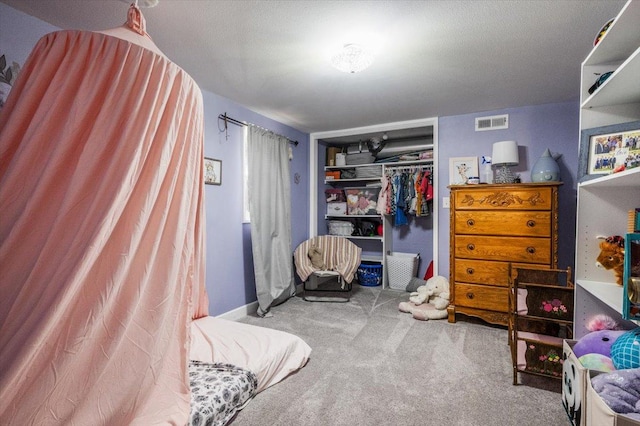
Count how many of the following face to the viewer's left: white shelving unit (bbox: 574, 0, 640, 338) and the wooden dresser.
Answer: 1

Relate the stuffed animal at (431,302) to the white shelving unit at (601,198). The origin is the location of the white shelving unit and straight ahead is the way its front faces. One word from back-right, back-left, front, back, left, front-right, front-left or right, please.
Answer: front-right

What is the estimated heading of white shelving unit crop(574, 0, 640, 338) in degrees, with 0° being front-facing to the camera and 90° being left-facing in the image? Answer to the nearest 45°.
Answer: approximately 90°

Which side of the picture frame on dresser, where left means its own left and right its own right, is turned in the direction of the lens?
front

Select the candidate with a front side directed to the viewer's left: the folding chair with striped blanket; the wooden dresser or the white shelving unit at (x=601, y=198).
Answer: the white shelving unit

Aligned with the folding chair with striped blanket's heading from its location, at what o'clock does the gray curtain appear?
The gray curtain is roughly at 2 o'clock from the folding chair with striped blanket.

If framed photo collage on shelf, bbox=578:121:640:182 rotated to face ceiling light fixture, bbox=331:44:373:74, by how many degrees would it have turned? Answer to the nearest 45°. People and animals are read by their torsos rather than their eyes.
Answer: approximately 45° to its right

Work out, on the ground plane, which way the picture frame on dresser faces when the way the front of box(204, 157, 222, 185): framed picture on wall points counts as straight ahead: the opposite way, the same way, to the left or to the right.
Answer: to the right

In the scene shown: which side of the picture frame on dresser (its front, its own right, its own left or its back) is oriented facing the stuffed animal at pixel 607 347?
front

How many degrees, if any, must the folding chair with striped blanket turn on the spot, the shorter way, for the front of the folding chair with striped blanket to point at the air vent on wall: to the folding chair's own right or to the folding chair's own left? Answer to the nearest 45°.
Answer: approximately 90° to the folding chair's own left

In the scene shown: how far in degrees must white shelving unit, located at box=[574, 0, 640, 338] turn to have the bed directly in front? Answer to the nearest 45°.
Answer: approximately 45° to its left

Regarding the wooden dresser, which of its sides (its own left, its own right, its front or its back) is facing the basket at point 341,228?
right

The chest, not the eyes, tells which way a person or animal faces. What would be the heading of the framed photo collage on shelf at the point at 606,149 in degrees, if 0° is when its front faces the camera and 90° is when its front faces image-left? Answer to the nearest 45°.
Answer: approximately 45°

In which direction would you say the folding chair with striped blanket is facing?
toward the camera

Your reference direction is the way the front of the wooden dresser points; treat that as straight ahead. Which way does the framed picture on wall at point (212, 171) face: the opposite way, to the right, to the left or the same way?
to the left

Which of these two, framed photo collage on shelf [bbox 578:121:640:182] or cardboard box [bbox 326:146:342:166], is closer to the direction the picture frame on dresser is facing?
the framed photo collage on shelf
